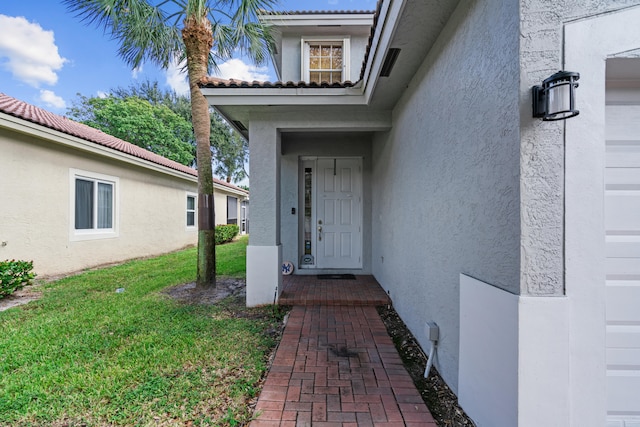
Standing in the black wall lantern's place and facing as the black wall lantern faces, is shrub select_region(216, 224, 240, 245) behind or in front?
behind

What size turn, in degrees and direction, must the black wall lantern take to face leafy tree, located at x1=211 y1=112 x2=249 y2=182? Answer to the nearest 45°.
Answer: approximately 180°

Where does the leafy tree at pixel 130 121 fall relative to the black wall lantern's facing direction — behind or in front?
behind

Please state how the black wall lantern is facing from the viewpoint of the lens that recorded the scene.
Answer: facing the viewer and to the right of the viewer

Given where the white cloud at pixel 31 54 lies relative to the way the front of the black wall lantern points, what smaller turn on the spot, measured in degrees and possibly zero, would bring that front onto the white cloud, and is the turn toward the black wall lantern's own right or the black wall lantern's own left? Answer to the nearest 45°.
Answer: approximately 135° to the black wall lantern's own right

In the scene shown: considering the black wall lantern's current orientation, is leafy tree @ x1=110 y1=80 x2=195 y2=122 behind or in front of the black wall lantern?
behind
